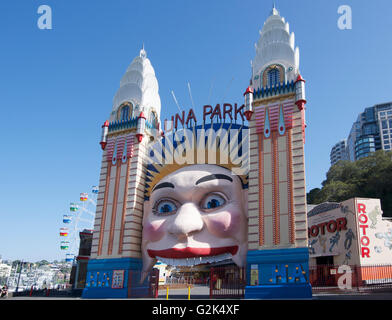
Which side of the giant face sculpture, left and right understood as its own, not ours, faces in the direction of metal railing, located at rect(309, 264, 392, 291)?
left

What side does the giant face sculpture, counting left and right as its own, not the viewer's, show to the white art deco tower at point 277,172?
left

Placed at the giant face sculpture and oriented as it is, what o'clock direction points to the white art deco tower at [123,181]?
The white art deco tower is roughly at 4 o'clock from the giant face sculpture.

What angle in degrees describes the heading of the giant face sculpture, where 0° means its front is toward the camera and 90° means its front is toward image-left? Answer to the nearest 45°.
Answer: approximately 0°
